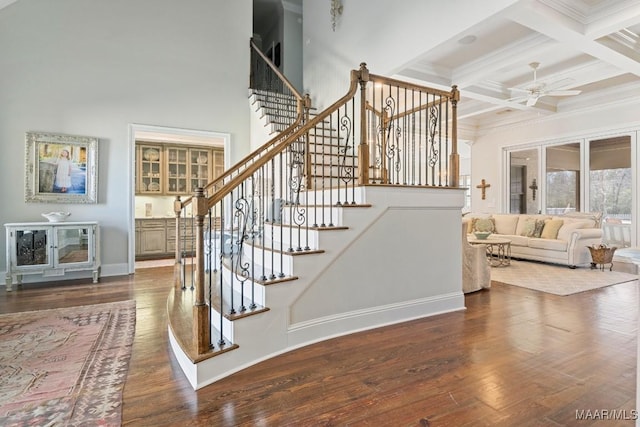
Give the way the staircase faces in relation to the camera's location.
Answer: facing the viewer and to the left of the viewer

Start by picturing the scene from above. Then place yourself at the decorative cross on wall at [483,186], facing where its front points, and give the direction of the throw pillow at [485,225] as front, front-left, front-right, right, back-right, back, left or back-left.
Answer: front

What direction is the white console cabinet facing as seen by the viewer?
toward the camera

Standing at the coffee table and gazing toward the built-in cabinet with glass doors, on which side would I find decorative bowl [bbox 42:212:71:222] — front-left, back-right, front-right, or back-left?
front-left

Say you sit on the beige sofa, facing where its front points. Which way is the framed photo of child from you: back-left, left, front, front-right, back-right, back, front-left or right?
front

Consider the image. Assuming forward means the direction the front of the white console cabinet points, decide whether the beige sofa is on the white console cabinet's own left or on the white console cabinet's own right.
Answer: on the white console cabinet's own left

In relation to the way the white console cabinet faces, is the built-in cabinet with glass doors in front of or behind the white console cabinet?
behind

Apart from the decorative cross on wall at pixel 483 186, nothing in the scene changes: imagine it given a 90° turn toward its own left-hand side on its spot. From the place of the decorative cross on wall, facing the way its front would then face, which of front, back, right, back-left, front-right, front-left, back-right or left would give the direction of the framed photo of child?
back-right

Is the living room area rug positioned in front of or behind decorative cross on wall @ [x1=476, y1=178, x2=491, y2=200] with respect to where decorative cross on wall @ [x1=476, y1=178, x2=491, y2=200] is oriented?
in front

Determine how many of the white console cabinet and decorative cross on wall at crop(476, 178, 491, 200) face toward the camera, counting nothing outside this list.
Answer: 2

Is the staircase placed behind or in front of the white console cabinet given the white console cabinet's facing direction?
in front
